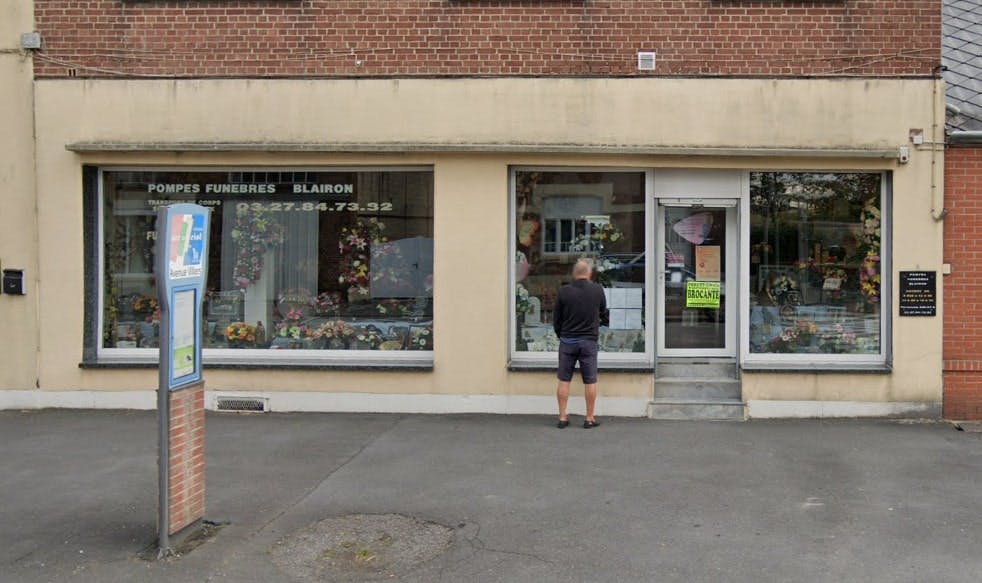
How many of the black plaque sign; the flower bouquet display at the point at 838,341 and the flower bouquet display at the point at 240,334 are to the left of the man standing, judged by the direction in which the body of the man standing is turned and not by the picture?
1

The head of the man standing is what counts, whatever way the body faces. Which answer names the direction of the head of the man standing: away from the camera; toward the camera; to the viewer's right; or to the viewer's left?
away from the camera

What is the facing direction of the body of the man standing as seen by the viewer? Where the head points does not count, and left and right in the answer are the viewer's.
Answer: facing away from the viewer

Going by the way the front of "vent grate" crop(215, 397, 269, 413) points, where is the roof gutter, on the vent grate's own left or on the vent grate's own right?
on the vent grate's own left

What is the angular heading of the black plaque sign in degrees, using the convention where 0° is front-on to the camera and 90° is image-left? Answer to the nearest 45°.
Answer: approximately 0°

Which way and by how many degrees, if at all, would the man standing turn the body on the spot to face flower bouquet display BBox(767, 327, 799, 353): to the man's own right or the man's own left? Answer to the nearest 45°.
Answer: approximately 45° to the man's own right

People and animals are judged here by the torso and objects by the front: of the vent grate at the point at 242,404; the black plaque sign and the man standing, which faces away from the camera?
the man standing

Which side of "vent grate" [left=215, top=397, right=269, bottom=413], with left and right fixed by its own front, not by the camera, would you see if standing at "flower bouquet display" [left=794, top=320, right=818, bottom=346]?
left

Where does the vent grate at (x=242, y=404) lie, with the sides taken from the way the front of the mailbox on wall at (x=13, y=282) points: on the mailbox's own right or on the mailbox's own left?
on the mailbox's own left
